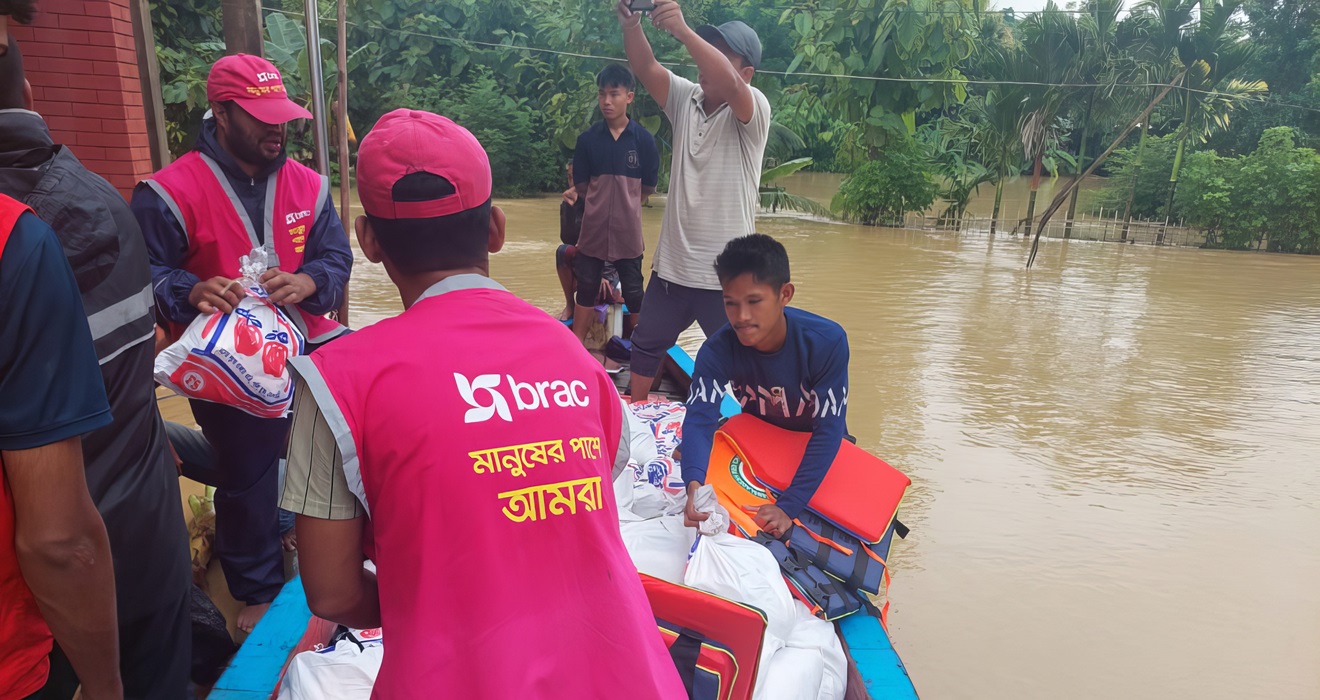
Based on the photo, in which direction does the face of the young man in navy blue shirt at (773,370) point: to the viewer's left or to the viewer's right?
to the viewer's left

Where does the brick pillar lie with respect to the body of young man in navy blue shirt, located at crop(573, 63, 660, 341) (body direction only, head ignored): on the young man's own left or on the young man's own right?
on the young man's own right

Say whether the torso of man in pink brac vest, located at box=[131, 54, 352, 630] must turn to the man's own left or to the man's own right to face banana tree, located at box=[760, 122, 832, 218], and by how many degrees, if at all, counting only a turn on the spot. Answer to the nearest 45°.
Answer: approximately 90° to the man's own left

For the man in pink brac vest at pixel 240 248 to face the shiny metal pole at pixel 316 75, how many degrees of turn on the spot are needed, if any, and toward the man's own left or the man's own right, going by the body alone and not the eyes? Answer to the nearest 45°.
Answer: approximately 135° to the man's own left

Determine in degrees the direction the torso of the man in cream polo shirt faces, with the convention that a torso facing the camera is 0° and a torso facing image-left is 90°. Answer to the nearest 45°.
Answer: approximately 45°

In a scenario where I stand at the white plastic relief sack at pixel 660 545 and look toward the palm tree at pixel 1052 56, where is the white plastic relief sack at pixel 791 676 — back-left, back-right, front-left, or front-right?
back-right

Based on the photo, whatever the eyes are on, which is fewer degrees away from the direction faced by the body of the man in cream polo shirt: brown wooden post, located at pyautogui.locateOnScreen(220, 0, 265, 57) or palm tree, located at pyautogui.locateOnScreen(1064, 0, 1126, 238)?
the brown wooden post

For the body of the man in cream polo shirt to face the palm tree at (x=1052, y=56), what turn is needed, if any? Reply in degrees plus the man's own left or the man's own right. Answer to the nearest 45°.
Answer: approximately 180°

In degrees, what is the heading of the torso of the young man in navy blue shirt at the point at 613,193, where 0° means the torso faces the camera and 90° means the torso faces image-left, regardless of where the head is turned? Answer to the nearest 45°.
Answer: approximately 0°
